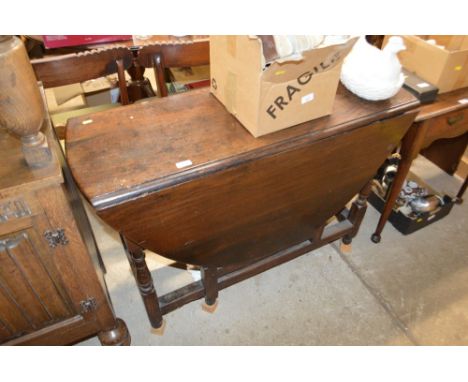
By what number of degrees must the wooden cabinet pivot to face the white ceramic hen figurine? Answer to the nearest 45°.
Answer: approximately 90° to its left

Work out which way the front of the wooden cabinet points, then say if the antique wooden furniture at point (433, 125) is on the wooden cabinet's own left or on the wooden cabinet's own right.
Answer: on the wooden cabinet's own left

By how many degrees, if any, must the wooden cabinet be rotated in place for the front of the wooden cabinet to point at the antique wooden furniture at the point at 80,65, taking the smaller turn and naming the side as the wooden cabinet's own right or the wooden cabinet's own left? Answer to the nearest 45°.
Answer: approximately 135° to the wooden cabinet's own left

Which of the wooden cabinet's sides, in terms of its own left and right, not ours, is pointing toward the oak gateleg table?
left

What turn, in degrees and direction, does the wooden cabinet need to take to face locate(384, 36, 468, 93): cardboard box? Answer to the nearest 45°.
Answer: approximately 90° to its left

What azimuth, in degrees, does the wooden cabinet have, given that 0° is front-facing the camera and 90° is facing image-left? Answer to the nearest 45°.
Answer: approximately 0°

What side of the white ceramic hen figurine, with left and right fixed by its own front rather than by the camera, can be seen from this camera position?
right

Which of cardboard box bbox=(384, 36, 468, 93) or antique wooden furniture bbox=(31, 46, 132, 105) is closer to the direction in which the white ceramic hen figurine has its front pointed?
the cardboard box

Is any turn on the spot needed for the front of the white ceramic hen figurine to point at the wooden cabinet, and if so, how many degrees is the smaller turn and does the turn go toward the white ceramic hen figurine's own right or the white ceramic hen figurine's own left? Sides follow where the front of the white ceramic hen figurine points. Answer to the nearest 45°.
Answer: approximately 135° to the white ceramic hen figurine's own right
